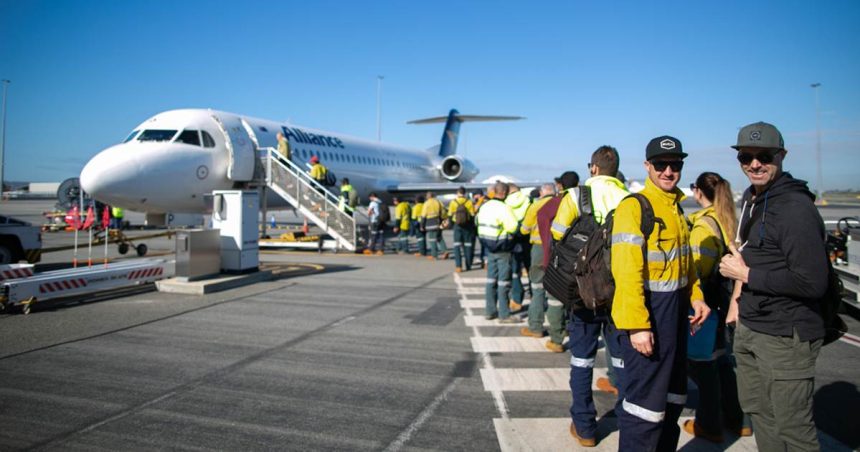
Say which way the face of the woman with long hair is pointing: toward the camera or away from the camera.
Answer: away from the camera

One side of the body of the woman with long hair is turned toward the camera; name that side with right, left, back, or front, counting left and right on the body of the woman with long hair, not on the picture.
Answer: left

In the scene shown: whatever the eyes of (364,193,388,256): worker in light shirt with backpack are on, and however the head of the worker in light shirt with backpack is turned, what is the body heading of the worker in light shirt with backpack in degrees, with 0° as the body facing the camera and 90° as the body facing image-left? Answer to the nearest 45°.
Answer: approximately 90°

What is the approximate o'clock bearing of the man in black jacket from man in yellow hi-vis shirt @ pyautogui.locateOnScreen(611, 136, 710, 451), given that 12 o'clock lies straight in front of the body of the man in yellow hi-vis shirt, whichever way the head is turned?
The man in black jacket is roughly at 10 o'clock from the man in yellow hi-vis shirt.

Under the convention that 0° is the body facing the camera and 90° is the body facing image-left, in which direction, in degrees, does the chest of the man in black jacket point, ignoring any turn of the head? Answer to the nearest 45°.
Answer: approximately 45°

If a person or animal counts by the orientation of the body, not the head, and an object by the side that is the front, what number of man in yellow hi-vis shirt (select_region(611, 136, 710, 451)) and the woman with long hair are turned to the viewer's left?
1
